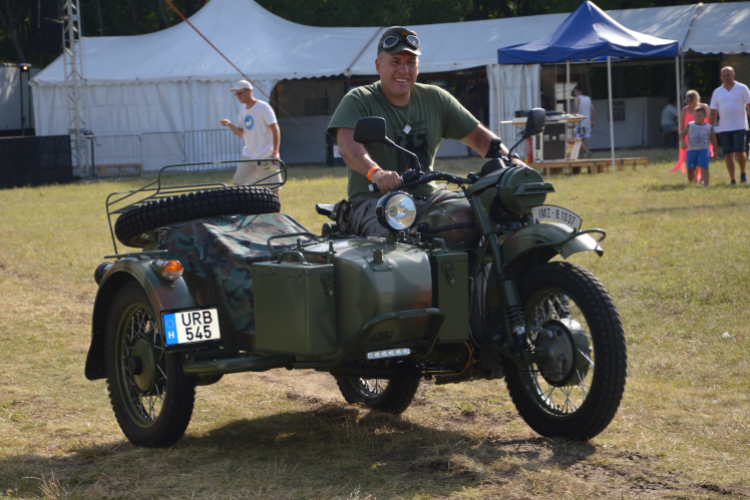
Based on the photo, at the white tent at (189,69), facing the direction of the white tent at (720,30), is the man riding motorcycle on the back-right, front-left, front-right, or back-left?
front-right

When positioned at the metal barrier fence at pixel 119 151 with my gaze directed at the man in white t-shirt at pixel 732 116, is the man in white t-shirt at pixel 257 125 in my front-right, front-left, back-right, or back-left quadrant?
front-right

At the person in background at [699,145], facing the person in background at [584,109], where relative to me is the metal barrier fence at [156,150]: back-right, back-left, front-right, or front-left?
front-left

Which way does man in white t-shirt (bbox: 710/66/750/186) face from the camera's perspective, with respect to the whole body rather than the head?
toward the camera

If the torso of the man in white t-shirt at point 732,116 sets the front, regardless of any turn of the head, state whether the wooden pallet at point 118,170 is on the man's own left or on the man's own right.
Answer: on the man's own right

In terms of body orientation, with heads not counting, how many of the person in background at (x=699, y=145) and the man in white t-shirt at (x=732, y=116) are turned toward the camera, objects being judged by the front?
2

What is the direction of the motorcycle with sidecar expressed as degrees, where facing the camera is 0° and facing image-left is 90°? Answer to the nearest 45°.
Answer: approximately 315°

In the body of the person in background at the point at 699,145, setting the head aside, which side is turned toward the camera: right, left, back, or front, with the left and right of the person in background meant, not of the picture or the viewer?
front

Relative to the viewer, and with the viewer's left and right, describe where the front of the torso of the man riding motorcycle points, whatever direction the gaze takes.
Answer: facing the viewer and to the right of the viewer

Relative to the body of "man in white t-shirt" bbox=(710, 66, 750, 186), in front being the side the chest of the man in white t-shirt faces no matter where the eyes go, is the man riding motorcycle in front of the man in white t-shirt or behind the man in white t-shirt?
in front
